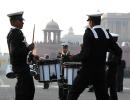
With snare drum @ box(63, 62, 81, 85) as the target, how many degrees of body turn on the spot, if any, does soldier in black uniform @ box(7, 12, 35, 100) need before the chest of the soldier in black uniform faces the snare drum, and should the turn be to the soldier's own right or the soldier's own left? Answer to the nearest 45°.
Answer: approximately 45° to the soldier's own left

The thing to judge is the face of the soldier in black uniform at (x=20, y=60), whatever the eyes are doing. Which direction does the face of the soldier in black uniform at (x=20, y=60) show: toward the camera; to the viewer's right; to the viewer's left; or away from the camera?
to the viewer's right

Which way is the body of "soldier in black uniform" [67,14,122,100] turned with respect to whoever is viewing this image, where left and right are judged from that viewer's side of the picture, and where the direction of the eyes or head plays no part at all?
facing away from the viewer and to the left of the viewer

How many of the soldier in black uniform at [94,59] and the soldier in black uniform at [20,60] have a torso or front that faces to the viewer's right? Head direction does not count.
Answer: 1

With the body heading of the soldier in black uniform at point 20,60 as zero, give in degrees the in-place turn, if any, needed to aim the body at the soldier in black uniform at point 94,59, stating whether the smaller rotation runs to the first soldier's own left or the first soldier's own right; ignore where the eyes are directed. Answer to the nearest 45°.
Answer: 0° — they already face them

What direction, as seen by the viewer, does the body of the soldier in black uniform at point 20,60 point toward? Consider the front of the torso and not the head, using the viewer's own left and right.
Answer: facing to the right of the viewer
